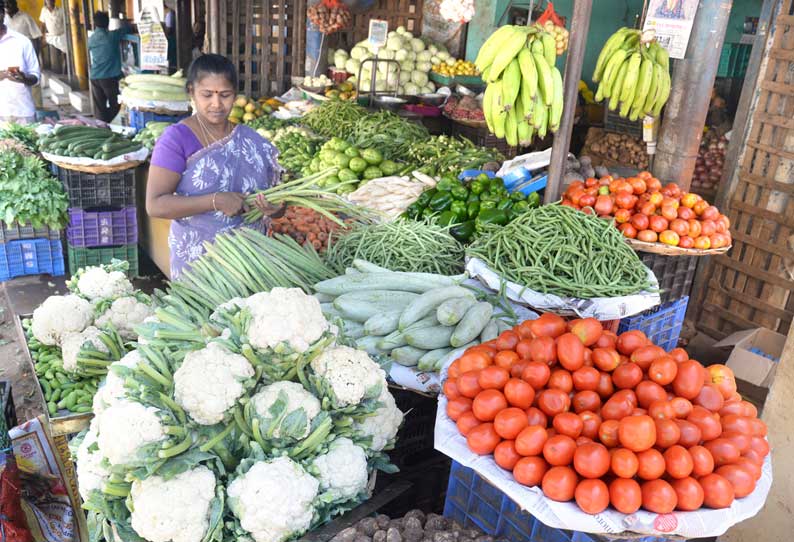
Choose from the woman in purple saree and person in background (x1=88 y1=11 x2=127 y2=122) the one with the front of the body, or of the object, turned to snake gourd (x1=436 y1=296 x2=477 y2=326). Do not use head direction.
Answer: the woman in purple saree

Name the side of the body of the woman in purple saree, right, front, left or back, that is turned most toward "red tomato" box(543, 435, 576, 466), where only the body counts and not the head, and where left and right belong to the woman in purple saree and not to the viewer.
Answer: front

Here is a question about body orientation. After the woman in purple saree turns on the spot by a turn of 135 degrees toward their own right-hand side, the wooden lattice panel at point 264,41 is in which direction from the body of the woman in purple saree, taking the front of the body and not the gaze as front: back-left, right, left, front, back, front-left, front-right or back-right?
right

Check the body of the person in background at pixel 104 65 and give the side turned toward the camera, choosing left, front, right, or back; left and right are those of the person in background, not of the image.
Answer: back

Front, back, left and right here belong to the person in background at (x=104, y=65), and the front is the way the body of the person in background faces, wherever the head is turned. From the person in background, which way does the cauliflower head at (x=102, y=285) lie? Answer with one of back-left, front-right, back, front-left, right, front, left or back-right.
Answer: back

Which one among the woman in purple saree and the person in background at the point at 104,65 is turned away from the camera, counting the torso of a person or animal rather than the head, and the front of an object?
the person in background

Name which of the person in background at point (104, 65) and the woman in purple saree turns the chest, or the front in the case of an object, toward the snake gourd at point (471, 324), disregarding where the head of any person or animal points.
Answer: the woman in purple saree

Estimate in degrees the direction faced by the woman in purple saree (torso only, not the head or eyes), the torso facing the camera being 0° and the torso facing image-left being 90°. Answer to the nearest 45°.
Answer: approximately 315°

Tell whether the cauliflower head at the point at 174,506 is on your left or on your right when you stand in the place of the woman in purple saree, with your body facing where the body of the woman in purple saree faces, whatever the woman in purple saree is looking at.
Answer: on your right

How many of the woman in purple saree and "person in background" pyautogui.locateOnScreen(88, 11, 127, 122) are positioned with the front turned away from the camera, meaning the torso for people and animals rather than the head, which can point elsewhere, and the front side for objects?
1

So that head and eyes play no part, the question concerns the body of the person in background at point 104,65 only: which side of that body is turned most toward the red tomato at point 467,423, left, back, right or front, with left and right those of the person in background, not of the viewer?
back
